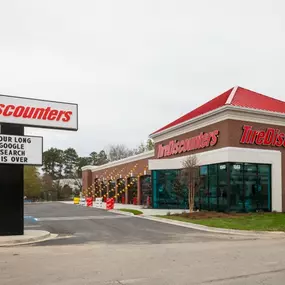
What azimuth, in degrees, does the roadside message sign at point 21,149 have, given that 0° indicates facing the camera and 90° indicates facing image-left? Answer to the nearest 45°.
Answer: approximately 0°

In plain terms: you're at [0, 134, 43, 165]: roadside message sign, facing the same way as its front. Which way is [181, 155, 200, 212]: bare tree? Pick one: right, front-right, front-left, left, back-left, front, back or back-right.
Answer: back-left
